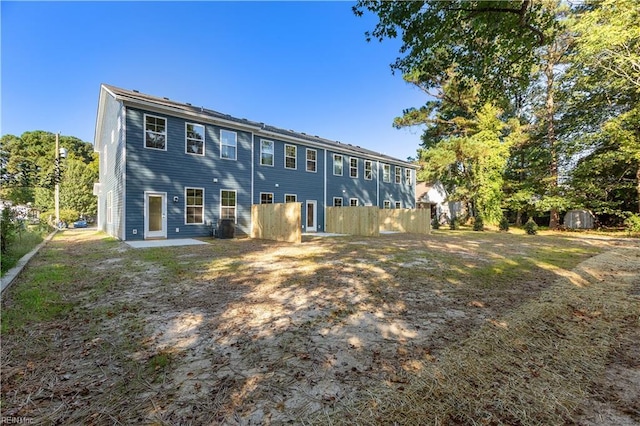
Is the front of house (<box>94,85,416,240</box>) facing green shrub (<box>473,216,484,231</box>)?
no

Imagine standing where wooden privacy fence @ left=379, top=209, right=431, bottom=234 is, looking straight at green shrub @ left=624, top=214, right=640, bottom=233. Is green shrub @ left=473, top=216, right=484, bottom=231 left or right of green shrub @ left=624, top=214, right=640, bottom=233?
left

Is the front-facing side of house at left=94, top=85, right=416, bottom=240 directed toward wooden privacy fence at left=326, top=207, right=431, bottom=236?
no

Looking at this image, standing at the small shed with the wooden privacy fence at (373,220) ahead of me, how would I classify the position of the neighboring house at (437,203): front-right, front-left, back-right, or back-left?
front-right

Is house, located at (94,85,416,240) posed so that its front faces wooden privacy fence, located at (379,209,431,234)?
no
